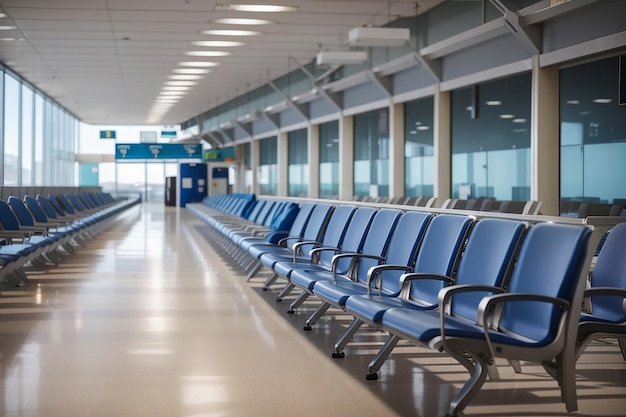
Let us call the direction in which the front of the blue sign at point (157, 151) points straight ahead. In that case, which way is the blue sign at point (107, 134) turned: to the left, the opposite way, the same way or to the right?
the same way

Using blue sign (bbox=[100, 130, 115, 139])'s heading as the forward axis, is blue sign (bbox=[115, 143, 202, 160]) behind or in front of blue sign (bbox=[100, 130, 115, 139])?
in front

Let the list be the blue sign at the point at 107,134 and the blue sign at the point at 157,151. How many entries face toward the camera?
2

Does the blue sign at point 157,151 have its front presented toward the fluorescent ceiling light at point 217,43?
yes

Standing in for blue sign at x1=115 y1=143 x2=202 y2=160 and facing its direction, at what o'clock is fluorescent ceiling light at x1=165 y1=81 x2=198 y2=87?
The fluorescent ceiling light is roughly at 12 o'clock from the blue sign.

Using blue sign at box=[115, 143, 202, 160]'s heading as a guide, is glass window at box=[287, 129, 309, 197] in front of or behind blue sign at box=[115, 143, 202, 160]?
in front

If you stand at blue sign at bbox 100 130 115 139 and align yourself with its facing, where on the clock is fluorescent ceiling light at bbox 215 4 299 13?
The fluorescent ceiling light is roughly at 12 o'clock from the blue sign.

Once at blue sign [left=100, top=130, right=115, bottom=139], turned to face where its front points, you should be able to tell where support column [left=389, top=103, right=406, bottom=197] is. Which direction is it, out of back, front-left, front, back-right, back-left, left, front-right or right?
front

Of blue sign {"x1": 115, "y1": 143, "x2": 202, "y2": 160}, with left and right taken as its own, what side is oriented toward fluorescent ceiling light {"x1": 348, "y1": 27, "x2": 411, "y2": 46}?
front

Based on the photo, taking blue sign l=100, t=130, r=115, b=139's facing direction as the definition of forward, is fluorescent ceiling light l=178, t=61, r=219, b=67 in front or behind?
in front

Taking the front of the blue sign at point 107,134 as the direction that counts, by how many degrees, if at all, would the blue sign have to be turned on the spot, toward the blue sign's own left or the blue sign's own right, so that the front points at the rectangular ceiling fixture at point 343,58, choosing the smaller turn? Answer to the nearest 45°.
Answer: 0° — it already faces it

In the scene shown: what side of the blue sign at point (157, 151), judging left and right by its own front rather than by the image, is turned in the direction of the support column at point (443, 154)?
front

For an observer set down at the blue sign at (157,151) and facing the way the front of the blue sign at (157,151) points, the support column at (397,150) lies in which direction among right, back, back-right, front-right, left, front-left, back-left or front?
front

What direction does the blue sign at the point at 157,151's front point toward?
toward the camera
